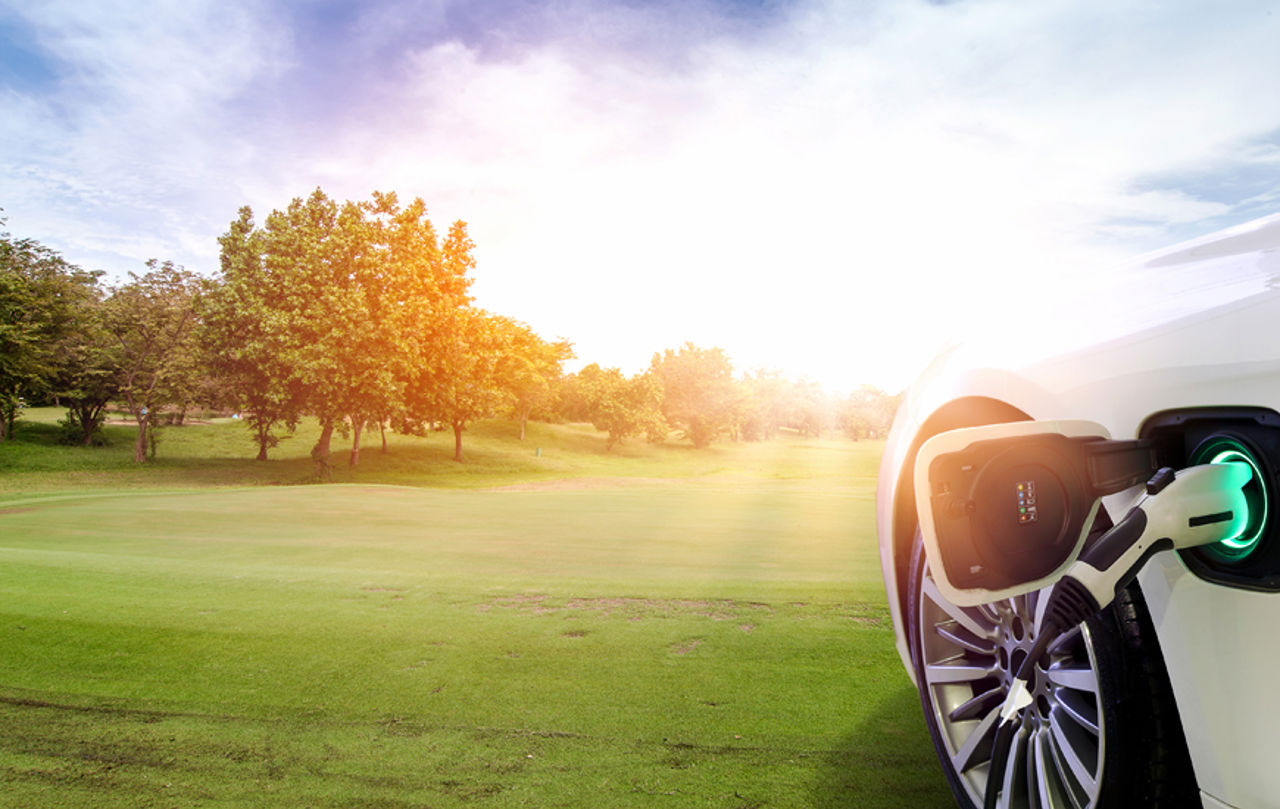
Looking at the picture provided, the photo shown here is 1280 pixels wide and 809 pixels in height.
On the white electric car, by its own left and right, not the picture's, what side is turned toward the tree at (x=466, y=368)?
front

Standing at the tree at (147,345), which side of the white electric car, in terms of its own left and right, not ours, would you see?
front

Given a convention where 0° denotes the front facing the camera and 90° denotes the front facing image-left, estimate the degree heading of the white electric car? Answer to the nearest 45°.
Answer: approximately 135°

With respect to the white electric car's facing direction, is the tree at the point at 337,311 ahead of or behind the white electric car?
ahead

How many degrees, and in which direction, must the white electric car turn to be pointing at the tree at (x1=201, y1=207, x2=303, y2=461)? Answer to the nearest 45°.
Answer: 0° — it already faces it

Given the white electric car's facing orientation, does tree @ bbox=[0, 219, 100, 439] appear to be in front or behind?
in front
